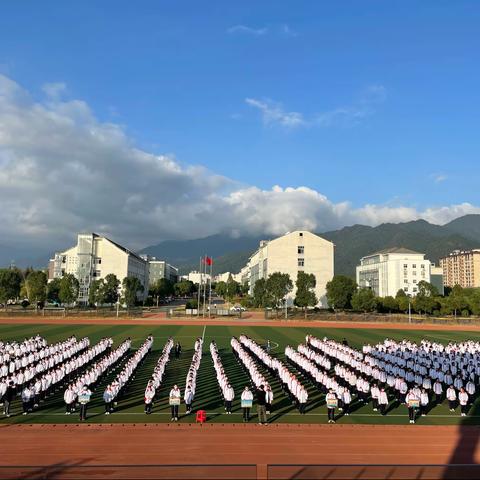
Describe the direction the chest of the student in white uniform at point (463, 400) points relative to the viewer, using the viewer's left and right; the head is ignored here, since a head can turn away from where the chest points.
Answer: facing the viewer

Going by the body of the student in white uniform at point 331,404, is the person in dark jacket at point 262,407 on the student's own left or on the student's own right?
on the student's own right

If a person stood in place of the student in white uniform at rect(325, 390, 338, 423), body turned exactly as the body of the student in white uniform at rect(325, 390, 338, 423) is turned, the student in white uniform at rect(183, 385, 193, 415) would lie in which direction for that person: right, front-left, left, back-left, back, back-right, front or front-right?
right

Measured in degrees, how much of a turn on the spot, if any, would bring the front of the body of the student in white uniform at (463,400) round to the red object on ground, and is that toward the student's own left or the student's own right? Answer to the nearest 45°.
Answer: approximately 45° to the student's own right

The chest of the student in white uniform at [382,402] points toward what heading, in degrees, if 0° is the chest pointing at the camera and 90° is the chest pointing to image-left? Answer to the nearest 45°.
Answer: approximately 0°

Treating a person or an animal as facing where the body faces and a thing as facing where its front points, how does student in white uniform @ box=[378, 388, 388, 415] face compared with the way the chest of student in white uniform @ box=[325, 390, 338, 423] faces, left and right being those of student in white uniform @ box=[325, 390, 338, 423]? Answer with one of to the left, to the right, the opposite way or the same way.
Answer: the same way

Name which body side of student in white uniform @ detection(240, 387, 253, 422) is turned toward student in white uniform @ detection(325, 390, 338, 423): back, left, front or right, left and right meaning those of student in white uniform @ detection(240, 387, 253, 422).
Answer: left

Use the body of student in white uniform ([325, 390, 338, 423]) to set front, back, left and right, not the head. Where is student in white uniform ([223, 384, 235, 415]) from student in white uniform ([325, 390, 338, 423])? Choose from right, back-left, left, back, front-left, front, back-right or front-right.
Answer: right

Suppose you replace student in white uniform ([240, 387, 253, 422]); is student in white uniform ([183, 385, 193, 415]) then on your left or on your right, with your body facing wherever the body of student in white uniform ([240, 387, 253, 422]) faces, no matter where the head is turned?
on your right

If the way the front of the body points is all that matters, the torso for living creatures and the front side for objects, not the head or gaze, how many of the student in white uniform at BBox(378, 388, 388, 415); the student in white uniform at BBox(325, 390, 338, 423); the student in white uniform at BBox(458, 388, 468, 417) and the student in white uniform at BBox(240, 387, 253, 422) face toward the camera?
4

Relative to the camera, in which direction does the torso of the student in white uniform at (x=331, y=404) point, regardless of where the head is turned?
toward the camera

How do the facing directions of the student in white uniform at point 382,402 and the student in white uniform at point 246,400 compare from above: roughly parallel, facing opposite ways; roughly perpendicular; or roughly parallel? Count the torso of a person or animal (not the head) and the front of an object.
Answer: roughly parallel

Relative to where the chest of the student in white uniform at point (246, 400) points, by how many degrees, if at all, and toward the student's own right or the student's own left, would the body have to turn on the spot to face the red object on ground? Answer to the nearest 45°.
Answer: approximately 90° to the student's own right
